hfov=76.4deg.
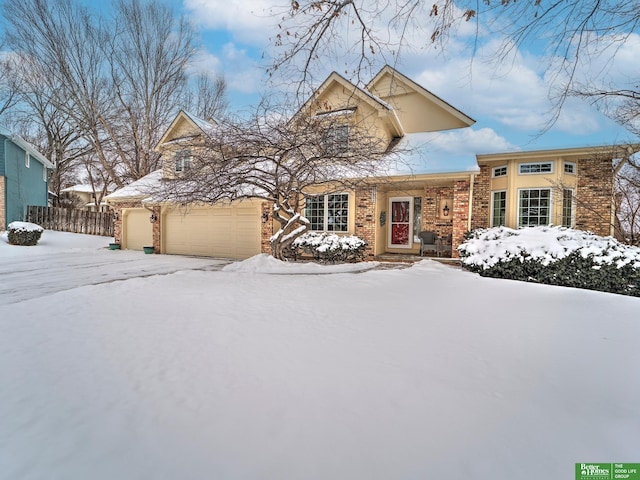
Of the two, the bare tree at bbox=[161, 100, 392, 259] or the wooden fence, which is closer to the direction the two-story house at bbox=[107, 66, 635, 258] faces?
the bare tree

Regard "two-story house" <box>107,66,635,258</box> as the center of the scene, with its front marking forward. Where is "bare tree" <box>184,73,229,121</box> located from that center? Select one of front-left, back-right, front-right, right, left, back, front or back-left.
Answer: back-right

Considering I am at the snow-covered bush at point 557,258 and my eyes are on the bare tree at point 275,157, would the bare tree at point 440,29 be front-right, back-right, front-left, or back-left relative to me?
front-left

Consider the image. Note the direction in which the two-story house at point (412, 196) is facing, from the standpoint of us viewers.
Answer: facing the viewer

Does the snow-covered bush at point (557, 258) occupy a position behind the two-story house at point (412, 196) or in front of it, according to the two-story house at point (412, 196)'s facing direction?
in front

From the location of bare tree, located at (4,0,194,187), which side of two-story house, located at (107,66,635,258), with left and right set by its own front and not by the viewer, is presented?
right

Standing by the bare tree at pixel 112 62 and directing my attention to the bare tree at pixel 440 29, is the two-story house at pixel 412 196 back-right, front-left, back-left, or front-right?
front-left

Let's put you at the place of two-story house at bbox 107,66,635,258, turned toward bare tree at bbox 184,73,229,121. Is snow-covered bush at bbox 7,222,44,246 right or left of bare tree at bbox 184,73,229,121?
left

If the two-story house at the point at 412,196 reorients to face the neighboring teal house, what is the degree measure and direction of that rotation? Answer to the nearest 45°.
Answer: approximately 90° to its right

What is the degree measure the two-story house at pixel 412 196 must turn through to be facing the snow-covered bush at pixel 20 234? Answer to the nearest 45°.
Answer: approximately 90° to its right

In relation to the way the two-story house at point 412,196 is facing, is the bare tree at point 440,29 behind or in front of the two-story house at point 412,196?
in front
